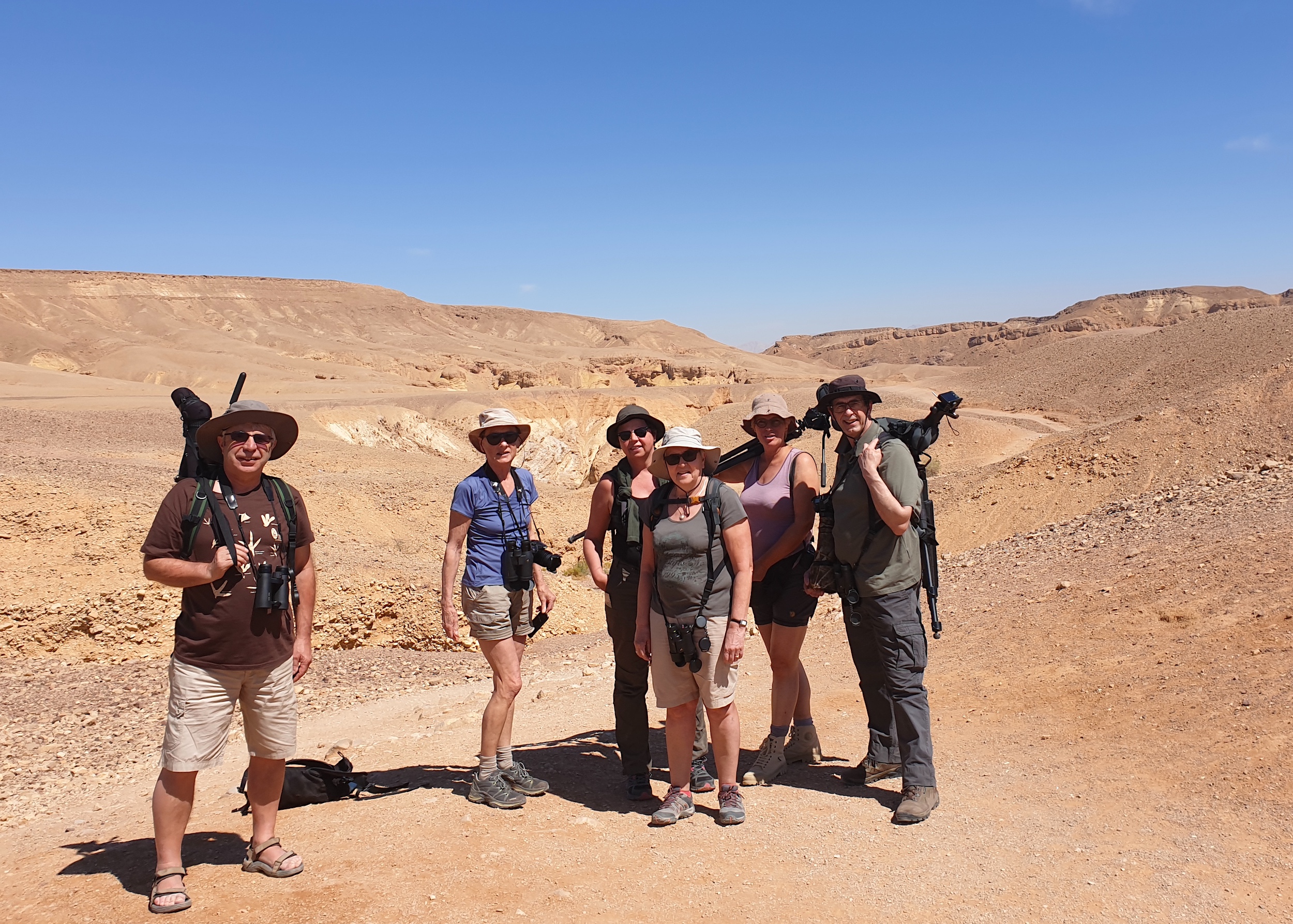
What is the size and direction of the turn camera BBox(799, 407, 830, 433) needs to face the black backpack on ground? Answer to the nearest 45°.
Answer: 0° — it already faces it
